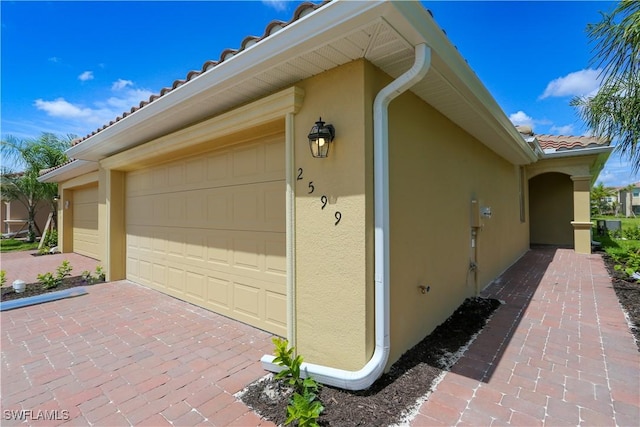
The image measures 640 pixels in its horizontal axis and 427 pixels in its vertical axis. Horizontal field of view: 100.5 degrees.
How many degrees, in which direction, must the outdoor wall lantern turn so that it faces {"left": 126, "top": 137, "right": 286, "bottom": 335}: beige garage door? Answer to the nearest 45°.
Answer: approximately 90° to its right

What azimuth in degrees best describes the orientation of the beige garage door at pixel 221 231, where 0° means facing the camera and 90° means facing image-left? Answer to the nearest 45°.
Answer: approximately 45°

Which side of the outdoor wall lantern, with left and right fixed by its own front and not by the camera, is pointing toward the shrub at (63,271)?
right

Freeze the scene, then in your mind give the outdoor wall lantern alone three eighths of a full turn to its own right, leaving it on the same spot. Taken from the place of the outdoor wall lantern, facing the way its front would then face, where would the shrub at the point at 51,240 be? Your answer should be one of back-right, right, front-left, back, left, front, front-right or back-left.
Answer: front-left

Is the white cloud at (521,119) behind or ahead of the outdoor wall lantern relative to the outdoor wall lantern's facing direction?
behind

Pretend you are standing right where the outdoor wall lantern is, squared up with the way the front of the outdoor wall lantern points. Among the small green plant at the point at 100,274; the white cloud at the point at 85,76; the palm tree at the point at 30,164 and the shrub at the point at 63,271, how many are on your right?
4

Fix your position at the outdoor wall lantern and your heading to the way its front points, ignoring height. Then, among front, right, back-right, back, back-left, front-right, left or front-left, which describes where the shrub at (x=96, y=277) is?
right

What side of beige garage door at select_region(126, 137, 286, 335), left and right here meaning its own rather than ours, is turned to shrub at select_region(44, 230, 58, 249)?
right

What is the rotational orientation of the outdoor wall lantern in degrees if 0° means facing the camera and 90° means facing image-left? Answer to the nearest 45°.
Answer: approximately 45°

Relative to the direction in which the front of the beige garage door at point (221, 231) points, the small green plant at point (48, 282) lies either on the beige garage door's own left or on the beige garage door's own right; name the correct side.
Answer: on the beige garage door's own right

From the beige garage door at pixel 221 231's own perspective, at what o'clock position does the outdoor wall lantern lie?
The outdoor wall lantern is roughly at 10 o'clock from the beige garage door.
